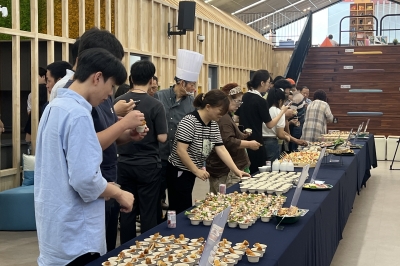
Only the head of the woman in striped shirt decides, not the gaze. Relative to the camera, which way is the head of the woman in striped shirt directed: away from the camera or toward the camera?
toward the camera

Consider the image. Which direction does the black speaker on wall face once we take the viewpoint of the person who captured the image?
facing the viewer and to the right of the viewer

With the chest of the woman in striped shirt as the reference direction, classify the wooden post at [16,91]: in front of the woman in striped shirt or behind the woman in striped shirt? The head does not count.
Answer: behind

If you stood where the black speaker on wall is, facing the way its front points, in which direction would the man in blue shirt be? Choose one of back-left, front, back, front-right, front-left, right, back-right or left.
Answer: front-right

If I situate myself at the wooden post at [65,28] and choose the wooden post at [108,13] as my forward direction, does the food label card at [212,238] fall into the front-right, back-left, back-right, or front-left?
back-right

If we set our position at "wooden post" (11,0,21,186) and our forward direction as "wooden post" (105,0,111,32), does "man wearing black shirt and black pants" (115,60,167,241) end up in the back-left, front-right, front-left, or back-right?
back-right

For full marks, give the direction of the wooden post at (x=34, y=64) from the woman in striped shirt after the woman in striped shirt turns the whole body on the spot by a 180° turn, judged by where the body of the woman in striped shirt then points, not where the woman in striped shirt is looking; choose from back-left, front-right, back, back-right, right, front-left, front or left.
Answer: front
